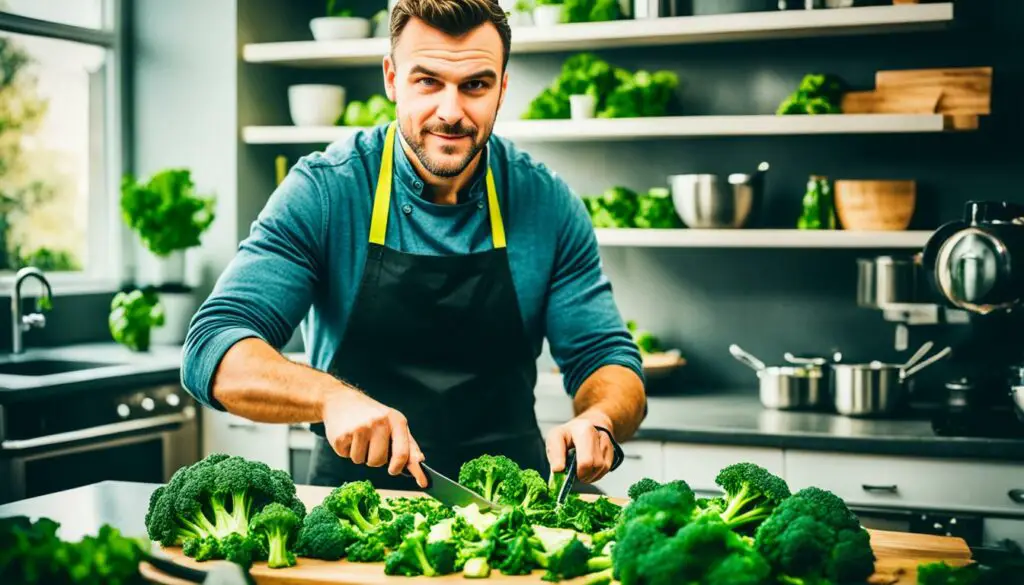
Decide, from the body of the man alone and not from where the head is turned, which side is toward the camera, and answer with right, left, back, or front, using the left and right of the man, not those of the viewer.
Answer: front

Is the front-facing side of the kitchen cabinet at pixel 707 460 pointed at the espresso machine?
no

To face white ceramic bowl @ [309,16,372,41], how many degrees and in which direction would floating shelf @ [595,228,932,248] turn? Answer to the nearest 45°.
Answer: approximately 90° to its right

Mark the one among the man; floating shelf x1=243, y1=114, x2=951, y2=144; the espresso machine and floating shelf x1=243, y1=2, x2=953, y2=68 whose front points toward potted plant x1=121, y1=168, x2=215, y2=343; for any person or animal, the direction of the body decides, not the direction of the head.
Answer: the espresso machine

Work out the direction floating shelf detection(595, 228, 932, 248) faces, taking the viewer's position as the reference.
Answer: facing the viewer

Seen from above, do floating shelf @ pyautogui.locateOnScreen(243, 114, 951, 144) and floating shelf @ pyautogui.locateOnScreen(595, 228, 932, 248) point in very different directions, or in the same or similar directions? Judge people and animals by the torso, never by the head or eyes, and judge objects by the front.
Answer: same or similar directions

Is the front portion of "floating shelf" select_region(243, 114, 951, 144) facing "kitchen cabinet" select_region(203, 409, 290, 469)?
no

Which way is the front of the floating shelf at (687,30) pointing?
toward the camera

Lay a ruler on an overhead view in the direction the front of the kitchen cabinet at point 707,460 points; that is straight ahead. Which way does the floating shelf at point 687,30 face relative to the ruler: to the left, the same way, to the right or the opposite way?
the same way

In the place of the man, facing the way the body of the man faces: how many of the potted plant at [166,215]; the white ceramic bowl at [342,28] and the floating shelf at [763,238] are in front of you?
0

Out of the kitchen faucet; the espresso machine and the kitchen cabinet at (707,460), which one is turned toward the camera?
the kitchen cabinet

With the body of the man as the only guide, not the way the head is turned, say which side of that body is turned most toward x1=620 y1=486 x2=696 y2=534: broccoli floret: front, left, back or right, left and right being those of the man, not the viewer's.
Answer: front

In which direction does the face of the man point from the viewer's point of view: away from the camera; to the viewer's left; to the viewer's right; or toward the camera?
toward the camera

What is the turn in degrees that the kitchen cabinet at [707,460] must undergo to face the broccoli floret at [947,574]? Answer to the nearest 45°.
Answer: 0° — it already faces it
